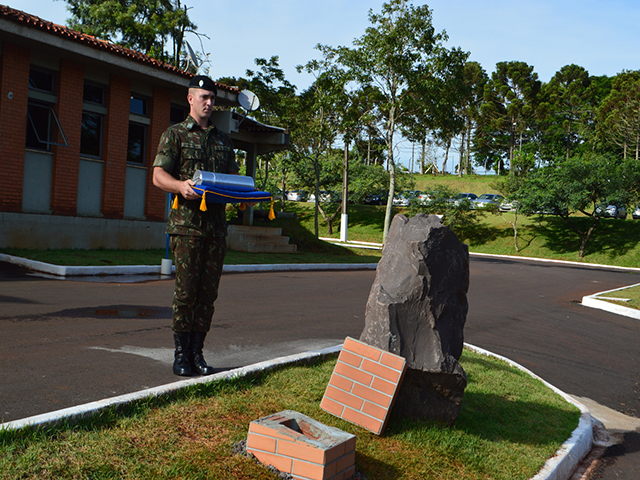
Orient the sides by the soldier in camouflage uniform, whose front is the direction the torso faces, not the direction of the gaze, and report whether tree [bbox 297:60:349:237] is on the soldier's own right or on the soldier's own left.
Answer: on the soldier's own left

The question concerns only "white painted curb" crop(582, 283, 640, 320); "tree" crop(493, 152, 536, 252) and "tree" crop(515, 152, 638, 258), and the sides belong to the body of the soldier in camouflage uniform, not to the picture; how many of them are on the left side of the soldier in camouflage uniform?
3

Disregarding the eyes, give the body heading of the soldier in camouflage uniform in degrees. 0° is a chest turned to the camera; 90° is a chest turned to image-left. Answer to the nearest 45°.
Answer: approximately 315°

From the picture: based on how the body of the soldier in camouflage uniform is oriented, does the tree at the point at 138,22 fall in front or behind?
behind

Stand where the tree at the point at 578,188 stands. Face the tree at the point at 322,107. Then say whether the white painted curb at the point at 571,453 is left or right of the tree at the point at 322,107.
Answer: left

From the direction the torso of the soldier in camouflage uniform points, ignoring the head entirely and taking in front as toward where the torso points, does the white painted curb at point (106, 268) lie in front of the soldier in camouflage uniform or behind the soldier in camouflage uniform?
behind

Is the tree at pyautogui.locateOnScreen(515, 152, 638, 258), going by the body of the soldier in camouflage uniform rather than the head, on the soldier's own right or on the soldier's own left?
on the soldier's own left

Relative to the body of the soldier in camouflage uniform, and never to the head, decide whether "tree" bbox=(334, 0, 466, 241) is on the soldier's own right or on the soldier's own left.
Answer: on the soldier's own left

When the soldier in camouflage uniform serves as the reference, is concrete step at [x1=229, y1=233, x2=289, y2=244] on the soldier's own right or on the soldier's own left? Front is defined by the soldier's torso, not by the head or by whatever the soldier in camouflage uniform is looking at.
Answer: on the soldier's own left
